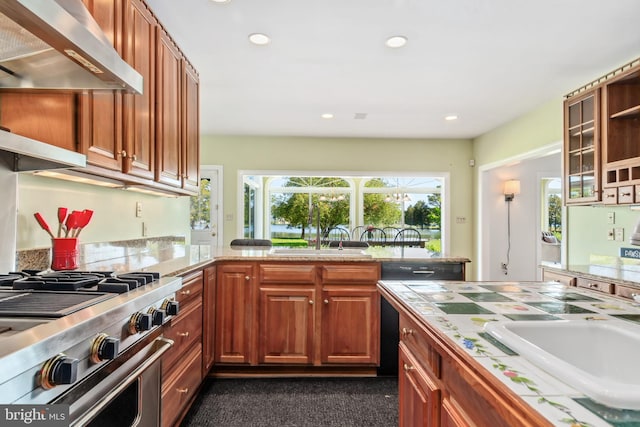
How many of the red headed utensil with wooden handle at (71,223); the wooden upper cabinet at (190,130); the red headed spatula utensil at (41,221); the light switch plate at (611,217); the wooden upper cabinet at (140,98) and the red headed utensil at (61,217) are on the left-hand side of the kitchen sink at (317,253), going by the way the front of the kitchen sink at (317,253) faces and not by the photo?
1

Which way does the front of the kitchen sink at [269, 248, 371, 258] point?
toward the camera

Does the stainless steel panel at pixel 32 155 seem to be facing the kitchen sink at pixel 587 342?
yes

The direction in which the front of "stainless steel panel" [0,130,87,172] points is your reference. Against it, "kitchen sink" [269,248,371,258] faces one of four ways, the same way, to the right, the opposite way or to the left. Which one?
to the right

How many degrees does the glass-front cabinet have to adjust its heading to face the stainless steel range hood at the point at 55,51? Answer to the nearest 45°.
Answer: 0° — it already faces it

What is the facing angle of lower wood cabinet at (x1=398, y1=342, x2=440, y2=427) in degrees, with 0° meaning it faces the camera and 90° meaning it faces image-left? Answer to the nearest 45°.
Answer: approximately 90°

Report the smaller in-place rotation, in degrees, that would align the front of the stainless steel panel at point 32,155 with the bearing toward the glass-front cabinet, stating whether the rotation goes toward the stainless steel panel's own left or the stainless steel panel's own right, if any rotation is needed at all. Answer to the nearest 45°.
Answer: approximately 45° to the stainless steel panel's own left

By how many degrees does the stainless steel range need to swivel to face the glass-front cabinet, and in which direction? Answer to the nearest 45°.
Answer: approximately 45° to its left

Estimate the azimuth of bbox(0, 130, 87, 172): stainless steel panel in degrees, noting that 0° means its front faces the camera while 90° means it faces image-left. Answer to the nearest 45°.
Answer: approximately 315°

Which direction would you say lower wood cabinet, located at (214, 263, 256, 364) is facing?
toward the camera

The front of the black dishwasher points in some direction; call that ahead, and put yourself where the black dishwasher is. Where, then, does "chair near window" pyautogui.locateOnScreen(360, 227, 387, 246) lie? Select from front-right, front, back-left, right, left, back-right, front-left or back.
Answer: back

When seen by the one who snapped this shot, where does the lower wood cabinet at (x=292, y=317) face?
facing the viewer

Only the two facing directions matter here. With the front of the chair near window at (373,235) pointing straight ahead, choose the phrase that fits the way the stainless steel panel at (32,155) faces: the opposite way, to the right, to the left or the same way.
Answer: to the right

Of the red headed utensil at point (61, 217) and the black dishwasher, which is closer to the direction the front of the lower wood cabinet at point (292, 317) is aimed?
the red headed utensil

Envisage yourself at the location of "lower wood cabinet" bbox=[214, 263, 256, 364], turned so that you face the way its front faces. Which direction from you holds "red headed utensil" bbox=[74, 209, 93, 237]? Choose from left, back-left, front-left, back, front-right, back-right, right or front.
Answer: front-right

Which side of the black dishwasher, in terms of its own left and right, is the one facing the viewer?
front

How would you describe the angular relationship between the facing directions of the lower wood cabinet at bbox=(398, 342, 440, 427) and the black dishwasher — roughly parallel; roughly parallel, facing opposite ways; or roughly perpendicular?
roughly perpendicular

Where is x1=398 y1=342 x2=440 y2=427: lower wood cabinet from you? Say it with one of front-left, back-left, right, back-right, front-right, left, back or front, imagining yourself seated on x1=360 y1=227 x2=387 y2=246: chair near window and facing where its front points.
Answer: back

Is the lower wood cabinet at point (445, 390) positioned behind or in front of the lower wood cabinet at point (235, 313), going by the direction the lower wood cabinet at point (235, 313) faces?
in front

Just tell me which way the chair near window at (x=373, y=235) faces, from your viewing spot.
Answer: facing away from the viewer
